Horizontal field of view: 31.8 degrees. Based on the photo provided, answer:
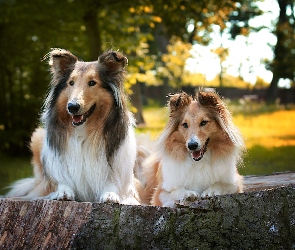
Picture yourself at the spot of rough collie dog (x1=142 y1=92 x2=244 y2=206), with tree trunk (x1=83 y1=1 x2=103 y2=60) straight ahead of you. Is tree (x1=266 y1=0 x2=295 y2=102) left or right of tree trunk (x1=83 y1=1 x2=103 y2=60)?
right

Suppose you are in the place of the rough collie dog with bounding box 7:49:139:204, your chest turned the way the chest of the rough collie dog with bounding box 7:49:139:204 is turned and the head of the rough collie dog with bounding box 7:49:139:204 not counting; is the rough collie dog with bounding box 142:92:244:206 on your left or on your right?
on your left

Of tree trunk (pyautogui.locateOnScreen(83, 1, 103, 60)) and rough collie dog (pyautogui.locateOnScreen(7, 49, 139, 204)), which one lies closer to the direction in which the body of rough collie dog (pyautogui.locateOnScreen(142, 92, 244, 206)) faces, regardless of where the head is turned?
the rough collie dog

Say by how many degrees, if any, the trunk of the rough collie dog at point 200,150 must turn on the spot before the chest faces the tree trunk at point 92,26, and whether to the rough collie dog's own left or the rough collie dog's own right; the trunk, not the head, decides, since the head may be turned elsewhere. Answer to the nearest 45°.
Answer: approximately 180°

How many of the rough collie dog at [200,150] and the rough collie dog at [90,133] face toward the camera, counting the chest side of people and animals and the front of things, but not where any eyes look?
2

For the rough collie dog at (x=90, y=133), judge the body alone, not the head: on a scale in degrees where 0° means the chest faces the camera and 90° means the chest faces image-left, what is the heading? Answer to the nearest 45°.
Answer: approximately 0°

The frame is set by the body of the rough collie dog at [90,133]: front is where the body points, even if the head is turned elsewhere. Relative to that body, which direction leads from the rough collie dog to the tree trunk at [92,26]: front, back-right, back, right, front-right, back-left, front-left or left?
back

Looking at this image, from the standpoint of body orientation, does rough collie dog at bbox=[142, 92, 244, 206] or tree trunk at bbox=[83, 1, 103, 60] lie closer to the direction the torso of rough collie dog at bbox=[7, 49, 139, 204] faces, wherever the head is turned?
the rough collie dog

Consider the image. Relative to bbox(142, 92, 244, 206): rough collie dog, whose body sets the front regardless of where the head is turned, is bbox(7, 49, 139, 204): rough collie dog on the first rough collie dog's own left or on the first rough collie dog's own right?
on the first rough collie dog's own right

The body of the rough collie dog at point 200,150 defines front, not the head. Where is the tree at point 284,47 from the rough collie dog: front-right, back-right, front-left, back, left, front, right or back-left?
back
